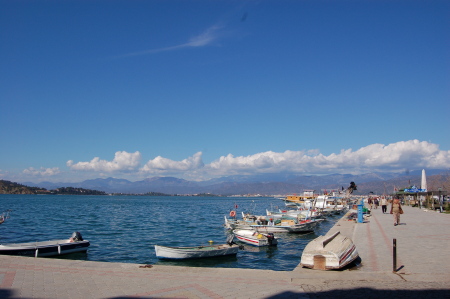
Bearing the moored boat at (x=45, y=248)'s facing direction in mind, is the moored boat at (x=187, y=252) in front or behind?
behind

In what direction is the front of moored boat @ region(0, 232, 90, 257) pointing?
to the viewer's left

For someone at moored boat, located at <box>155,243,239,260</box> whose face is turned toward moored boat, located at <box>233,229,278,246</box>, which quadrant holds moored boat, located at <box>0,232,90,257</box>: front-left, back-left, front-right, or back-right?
back-left

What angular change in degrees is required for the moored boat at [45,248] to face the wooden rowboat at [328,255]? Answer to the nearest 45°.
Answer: approximately 135° to its left

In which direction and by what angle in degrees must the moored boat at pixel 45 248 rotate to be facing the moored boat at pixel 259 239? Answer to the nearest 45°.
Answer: approximately 180°
